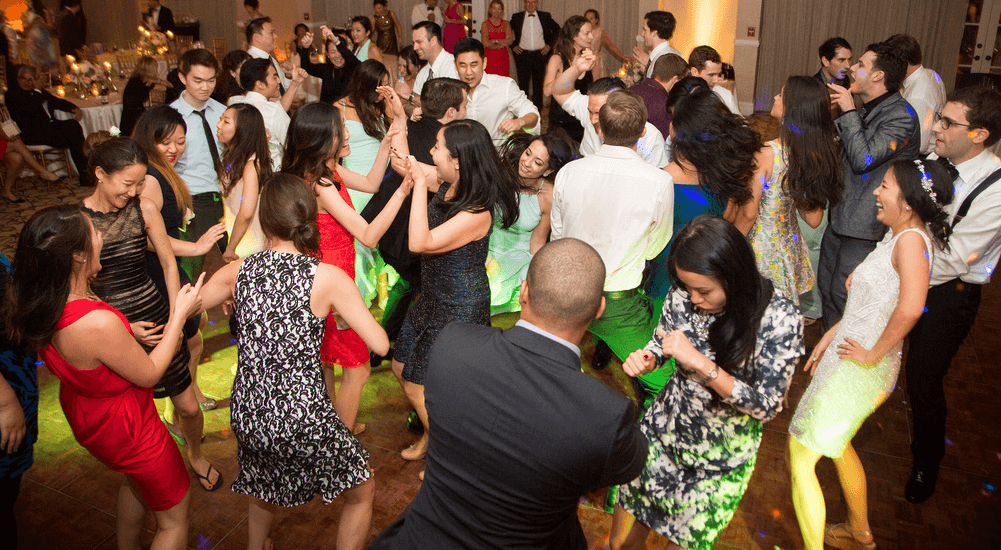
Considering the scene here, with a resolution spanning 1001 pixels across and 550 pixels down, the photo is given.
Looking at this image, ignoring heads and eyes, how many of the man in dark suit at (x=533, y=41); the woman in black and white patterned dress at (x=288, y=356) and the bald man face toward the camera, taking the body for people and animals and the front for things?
1

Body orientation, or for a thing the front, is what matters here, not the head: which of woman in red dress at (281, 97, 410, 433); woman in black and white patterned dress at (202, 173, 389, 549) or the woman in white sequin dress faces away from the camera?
the woman in black and white patterned dress

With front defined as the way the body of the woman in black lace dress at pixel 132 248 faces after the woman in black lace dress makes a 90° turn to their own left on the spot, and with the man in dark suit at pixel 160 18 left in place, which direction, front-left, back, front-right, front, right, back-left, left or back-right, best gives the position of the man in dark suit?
front-left

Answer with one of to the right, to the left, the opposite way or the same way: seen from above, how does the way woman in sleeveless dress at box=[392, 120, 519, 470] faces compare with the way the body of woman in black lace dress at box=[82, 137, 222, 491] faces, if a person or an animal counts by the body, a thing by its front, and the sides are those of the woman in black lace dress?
the opposite way

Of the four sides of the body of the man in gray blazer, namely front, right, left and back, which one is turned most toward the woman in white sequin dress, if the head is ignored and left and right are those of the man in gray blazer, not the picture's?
left

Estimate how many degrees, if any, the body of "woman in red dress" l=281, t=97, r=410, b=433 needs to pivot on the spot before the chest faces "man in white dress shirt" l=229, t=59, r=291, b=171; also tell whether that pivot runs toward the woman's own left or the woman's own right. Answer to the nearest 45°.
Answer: approximately 90° to the woman's own left

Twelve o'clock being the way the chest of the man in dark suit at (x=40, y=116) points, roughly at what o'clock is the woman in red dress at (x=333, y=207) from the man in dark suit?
The woman in red dress is roughly at 1 o'clock from the man in dark suit.

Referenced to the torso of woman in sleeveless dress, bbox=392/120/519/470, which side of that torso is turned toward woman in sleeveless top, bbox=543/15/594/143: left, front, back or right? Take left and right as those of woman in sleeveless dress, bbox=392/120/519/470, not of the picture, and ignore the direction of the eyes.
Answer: right

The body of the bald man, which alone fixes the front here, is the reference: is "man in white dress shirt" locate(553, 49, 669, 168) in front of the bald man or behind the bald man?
in front

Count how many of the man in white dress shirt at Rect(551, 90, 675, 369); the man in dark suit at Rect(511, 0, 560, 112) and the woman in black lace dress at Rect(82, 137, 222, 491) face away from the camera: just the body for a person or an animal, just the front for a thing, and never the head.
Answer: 1

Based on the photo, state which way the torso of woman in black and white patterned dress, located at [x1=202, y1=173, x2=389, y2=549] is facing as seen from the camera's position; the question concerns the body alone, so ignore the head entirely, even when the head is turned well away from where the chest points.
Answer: away from the camera

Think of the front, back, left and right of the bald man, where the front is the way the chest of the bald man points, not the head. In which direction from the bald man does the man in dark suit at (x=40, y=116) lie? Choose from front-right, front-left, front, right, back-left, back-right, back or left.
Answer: front-left

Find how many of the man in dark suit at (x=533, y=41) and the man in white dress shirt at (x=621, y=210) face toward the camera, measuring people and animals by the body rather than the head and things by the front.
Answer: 1
